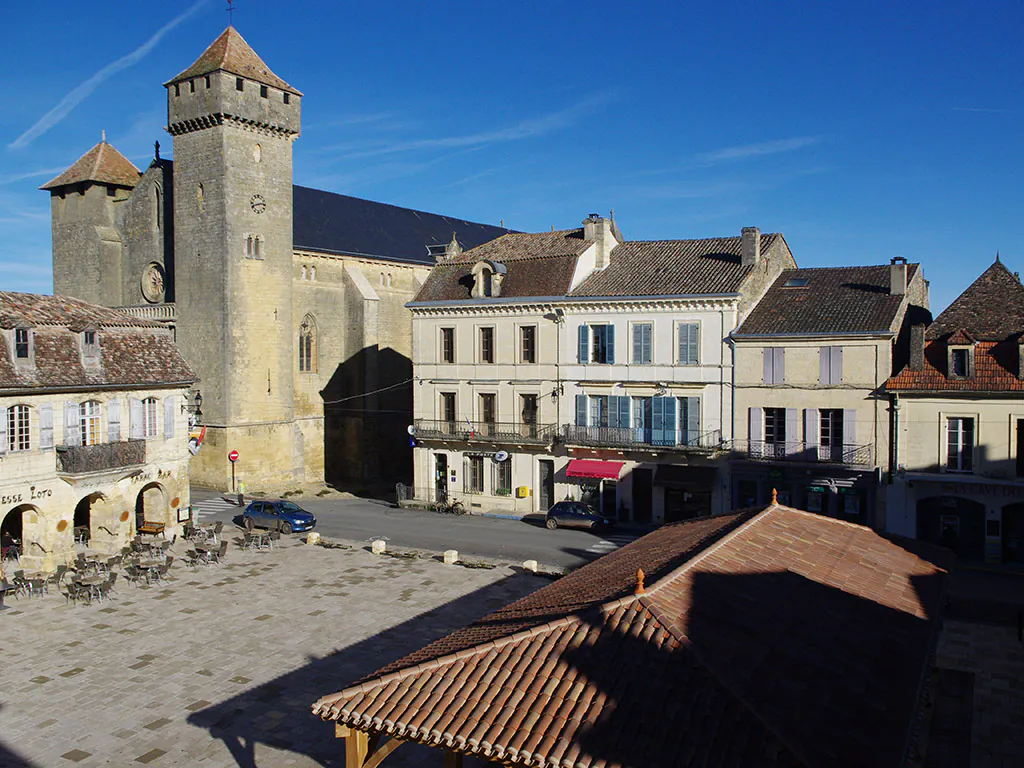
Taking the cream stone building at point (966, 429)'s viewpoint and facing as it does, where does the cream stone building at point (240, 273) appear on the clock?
the cream stone building at point (240, 273) is roughly at 3 o'clock from the cream stone building at point (966, 429).

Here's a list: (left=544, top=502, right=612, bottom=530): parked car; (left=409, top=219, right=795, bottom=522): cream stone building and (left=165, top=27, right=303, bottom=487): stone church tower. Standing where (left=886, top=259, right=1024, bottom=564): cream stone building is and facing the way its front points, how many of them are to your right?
3

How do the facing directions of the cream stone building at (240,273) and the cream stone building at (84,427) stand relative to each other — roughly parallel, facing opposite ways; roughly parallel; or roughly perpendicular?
roughly perpendicular

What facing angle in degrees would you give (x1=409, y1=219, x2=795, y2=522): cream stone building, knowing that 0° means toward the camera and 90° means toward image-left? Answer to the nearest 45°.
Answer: approximately 0°

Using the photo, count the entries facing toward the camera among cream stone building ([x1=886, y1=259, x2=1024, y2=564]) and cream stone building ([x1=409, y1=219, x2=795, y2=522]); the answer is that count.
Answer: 2

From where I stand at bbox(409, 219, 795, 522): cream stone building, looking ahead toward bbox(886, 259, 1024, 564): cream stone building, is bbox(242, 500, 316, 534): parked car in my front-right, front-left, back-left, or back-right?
back-right

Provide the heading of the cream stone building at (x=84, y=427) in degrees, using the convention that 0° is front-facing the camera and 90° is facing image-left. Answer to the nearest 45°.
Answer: approximately 315°
